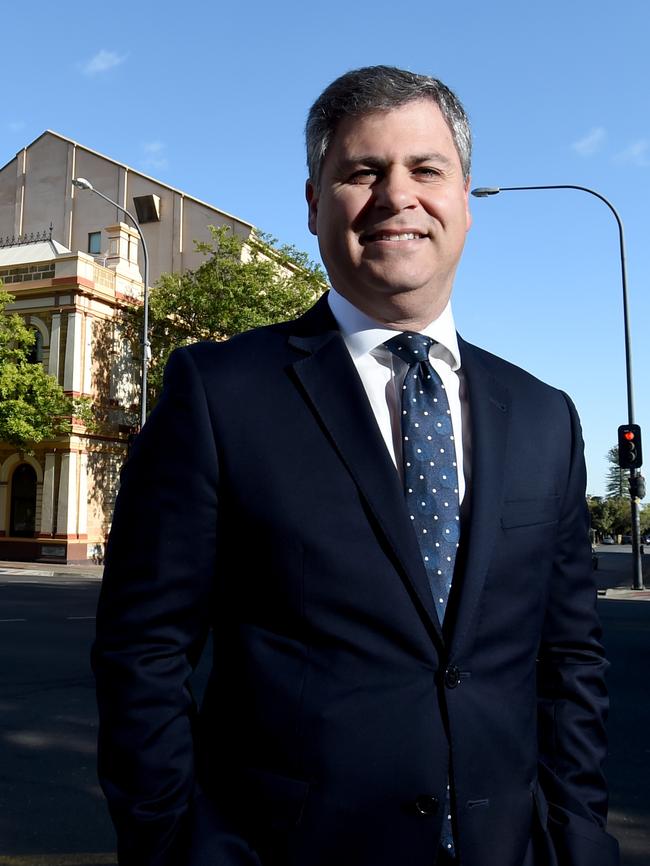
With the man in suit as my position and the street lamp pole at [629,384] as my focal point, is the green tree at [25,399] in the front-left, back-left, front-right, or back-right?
front-left

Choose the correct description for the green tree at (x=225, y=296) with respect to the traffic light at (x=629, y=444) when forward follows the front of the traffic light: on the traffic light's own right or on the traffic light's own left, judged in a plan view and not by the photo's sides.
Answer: on the traffic light's own right

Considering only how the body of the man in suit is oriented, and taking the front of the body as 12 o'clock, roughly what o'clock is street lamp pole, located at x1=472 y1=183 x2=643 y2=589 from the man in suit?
The street lamp pole is roughly at 8 o'clock from the man in suit.

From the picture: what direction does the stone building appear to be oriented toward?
toward the camera

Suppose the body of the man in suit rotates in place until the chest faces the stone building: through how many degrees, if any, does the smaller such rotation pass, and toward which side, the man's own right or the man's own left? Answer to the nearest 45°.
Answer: approximately 135° to the man's own left

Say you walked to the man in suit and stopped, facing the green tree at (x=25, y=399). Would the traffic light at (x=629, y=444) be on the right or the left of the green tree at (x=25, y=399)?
right

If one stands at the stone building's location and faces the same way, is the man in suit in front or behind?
in front

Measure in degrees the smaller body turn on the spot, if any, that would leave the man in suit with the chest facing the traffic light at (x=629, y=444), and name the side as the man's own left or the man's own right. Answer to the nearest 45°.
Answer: approximately 135° to the man's own left

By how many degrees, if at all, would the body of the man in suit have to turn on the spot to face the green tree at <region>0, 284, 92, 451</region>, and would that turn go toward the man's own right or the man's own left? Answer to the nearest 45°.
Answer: approximately 180°

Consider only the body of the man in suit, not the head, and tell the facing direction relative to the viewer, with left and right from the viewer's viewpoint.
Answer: facing the viewer and to the right of the viewer

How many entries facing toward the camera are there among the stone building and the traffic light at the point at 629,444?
2
